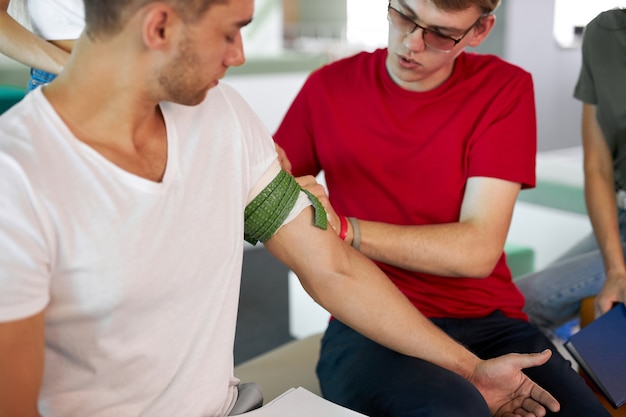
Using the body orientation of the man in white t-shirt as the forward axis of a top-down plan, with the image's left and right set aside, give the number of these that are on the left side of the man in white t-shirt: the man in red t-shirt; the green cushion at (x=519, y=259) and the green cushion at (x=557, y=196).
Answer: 3

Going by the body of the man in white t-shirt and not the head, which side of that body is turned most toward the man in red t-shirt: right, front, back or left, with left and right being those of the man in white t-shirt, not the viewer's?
left

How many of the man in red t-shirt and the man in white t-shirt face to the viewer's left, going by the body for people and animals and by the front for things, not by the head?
0

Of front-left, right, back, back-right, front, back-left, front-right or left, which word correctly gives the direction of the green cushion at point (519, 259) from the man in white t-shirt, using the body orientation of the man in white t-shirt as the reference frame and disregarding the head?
left

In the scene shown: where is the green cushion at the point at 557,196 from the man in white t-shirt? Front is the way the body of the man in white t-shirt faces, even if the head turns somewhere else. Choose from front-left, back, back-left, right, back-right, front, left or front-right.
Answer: left

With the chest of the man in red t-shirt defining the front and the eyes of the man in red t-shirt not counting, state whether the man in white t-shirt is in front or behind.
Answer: in front

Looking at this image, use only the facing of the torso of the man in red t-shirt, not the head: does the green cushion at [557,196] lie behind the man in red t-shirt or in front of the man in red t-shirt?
behind

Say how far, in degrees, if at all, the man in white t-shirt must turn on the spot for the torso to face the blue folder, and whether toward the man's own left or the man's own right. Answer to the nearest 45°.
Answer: approximately 90° to the man's own left

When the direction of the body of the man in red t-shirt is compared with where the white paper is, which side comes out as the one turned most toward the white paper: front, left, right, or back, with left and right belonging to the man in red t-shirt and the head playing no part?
front

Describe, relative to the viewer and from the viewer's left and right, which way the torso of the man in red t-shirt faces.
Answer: facing the viewer

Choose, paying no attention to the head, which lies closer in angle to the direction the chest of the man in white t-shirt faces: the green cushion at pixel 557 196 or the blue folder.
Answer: the blue folder

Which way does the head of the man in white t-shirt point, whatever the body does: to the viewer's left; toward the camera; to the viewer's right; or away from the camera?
to the viewer's right

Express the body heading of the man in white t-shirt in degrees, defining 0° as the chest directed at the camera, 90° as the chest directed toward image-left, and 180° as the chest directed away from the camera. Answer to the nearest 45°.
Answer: approximately 315°
